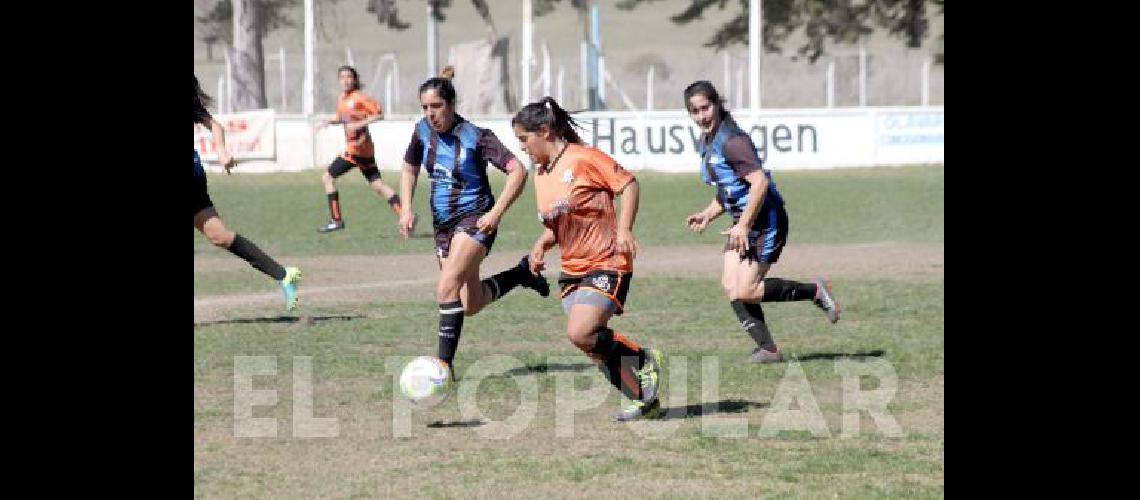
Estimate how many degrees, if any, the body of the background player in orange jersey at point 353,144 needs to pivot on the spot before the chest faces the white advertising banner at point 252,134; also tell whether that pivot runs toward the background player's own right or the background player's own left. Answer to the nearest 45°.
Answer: approximately 135° to the background player's own right

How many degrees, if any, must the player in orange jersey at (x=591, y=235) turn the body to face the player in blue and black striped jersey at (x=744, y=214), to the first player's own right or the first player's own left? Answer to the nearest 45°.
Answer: approximately 180°

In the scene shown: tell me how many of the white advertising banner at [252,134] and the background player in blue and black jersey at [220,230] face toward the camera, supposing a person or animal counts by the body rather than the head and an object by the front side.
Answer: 1

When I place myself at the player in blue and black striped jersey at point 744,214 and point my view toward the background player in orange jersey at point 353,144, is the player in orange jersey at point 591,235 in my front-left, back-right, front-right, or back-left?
back-left

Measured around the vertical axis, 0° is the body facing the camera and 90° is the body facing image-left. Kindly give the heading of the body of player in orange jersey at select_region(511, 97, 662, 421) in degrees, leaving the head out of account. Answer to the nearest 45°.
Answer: approximately 45°

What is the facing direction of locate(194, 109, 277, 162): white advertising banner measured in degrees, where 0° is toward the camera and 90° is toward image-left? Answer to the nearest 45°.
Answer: approximately 0°

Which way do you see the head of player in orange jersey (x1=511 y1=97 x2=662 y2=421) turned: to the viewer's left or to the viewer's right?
to the viewer's left

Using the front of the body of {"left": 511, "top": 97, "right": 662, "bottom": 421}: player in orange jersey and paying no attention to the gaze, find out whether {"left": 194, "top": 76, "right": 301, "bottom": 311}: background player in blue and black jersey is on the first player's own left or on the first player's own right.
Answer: on the first player's own right

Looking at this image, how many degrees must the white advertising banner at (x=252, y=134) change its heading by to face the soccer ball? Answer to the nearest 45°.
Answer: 0° — it already faces it
